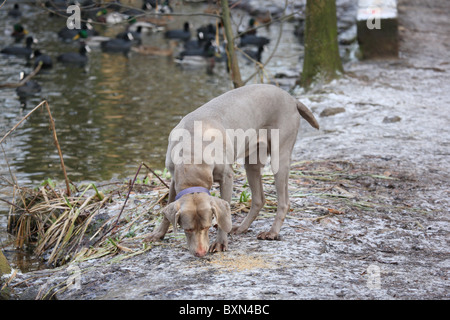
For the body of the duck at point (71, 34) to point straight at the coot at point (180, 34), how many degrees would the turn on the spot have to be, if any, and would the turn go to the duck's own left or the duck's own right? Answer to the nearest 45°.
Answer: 0° — it already faces it

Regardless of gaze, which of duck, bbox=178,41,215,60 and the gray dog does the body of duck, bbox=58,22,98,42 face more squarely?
the duck

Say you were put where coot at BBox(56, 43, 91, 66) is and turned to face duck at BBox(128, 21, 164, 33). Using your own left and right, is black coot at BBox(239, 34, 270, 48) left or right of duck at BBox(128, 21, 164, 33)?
right

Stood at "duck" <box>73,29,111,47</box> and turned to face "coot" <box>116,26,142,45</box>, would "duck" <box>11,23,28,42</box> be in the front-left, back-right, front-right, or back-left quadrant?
back-left
